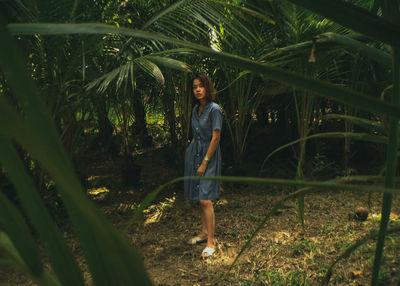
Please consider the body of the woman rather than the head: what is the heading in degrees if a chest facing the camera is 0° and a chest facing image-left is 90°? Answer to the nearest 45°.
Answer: approximately 45°

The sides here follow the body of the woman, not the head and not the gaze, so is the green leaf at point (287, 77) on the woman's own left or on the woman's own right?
on the woman's own left
